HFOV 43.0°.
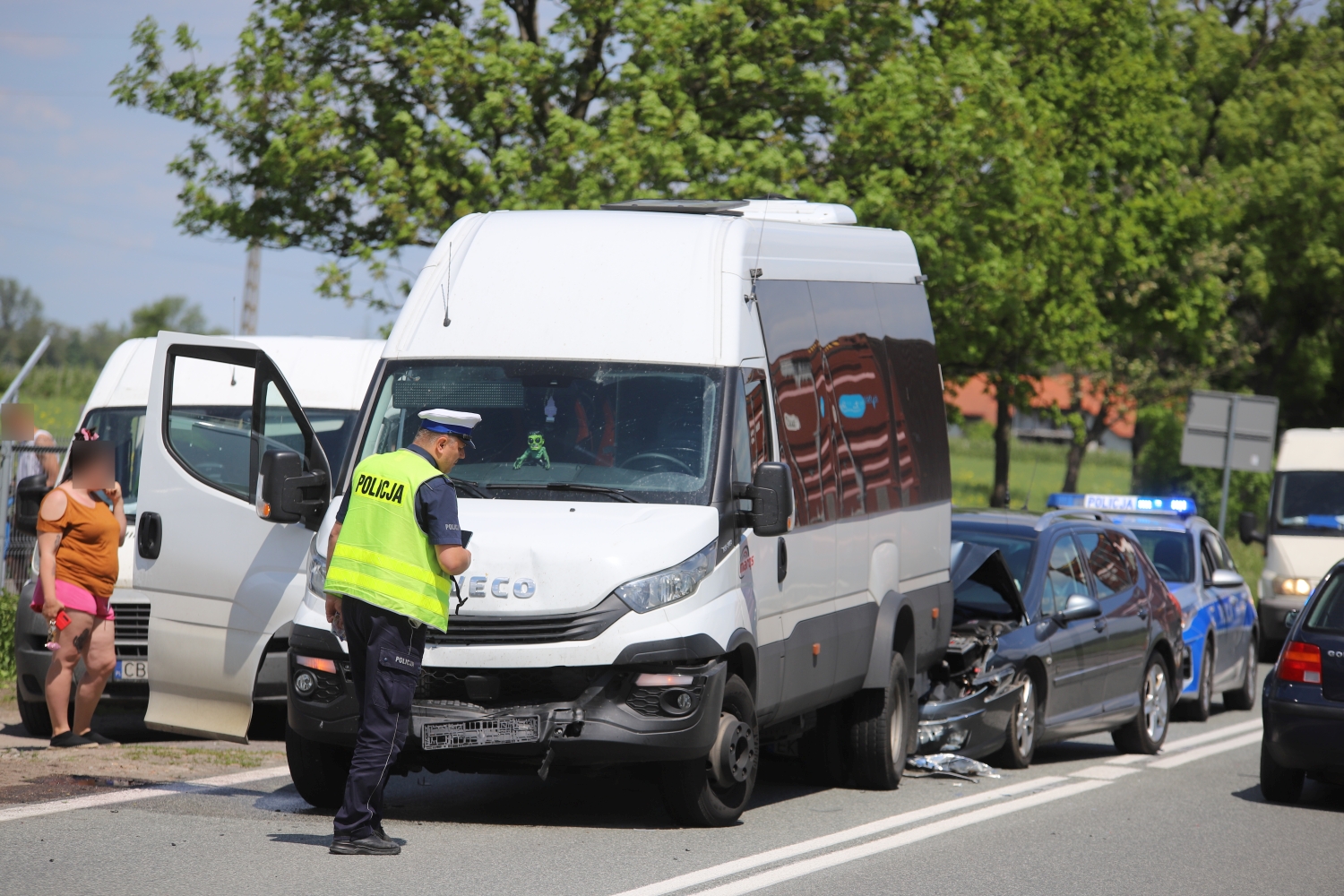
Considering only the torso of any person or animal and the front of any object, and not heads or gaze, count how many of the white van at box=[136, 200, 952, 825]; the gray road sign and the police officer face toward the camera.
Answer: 1

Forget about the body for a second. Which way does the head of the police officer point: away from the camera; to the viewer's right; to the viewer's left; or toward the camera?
to the viewer's right

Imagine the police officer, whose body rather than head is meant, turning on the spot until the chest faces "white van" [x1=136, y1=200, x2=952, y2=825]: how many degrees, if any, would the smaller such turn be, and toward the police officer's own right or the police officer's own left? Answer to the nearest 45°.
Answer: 0° — they already face it

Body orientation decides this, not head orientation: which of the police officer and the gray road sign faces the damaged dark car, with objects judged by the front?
the police officer

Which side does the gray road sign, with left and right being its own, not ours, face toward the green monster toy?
back

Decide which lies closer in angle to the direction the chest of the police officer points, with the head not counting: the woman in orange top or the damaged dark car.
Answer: the damaged dark car

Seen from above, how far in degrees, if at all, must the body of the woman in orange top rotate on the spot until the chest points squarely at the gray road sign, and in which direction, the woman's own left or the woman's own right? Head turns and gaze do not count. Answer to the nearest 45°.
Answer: approximately 90° to the woman's own left

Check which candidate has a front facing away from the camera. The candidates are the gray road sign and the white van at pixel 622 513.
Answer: the gray road sign

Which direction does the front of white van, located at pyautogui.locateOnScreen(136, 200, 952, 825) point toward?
toward the camera

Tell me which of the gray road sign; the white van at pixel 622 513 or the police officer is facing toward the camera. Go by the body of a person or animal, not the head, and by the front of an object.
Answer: the white van

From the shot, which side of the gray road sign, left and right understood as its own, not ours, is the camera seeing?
back

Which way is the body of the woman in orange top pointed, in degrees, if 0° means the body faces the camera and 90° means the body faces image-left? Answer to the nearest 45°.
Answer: approximately 315°

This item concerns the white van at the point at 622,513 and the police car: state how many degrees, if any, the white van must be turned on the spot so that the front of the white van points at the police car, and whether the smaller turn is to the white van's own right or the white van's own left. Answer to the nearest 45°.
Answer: approximately 135° to the white van's own left

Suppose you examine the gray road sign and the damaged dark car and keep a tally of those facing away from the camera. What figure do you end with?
1

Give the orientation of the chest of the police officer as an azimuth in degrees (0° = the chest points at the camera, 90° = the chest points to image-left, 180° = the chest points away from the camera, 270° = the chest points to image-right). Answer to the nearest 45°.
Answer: approximately 225°

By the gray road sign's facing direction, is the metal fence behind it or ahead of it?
behind

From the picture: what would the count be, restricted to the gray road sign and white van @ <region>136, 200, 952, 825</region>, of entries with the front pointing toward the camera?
1

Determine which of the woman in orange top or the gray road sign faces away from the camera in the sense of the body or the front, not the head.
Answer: the gray road sign

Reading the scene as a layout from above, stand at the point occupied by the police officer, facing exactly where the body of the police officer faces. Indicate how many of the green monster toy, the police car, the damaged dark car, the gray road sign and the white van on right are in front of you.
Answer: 5

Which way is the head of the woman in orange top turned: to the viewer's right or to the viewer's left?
to the viewer's right
